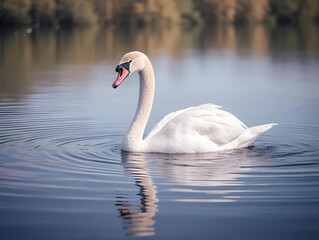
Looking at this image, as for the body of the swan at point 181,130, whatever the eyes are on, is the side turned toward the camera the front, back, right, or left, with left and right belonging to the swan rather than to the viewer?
left
